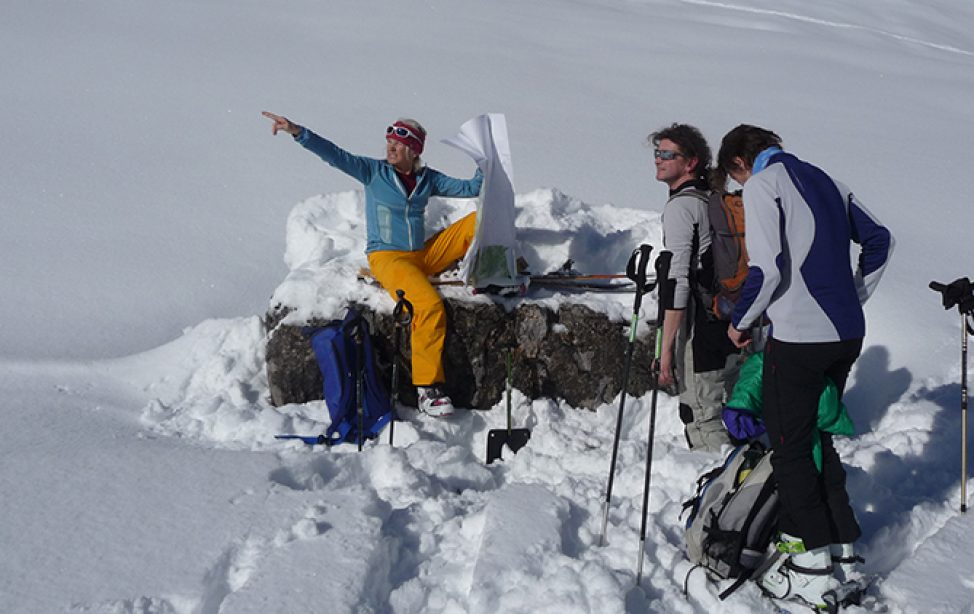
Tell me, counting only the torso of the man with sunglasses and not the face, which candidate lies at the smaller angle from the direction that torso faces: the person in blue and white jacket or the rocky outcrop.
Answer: the rocky outcrop

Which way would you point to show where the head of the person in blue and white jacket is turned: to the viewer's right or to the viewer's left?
to the viewer's left

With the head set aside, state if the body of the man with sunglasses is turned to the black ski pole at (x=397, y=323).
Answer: yes

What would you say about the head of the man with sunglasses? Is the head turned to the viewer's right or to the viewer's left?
to the viewer's left

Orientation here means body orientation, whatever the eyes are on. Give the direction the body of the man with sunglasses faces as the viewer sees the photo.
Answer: to the viewer's left
